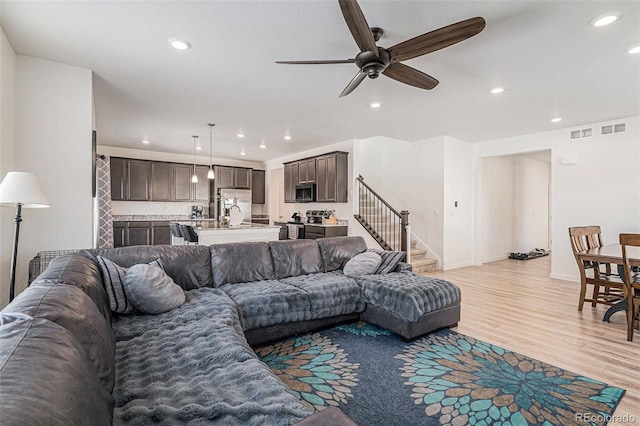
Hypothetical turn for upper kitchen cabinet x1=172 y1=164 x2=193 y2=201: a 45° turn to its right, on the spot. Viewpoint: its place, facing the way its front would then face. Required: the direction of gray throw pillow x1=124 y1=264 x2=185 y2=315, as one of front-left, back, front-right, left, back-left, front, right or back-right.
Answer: front-left

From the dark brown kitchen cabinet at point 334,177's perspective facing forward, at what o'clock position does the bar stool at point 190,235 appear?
The bar stool is roughly at 12 o'clock from the dark brown kitchen cabinet.

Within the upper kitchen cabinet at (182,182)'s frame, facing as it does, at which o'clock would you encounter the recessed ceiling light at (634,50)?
The recessed ceiling light is roughly at 11 o'clock from the upper kitchen cabinet.

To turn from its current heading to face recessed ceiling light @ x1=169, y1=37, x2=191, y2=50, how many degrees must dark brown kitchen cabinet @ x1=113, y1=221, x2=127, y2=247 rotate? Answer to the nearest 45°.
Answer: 0° — it already faces it

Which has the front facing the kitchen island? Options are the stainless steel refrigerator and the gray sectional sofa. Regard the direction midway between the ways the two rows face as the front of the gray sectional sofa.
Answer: the stainless steel refrigerator

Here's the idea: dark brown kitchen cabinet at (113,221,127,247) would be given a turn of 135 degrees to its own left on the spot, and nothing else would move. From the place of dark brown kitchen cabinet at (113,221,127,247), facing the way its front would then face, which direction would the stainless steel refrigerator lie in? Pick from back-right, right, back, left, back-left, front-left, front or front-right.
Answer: front-right

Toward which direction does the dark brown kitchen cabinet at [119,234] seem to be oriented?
toward the camera

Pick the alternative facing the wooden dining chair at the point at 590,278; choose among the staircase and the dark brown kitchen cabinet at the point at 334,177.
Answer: the staircase

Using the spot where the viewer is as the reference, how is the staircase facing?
facing the viewer and to the right of the viewer

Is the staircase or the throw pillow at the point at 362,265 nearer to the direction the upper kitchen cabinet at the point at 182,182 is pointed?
the throw pillow

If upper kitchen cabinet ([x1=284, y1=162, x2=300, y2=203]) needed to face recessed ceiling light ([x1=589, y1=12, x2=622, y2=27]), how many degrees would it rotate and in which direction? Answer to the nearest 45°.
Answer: approximately 45° to its left

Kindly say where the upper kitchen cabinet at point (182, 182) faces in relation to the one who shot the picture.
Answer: facing the viewer

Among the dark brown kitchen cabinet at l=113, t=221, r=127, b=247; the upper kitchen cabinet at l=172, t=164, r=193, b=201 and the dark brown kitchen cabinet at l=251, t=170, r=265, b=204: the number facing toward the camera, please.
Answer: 3

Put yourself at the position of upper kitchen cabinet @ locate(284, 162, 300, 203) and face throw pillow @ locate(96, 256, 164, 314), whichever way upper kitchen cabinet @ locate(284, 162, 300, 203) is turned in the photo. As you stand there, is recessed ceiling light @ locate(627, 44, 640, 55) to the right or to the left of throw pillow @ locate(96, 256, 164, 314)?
left
